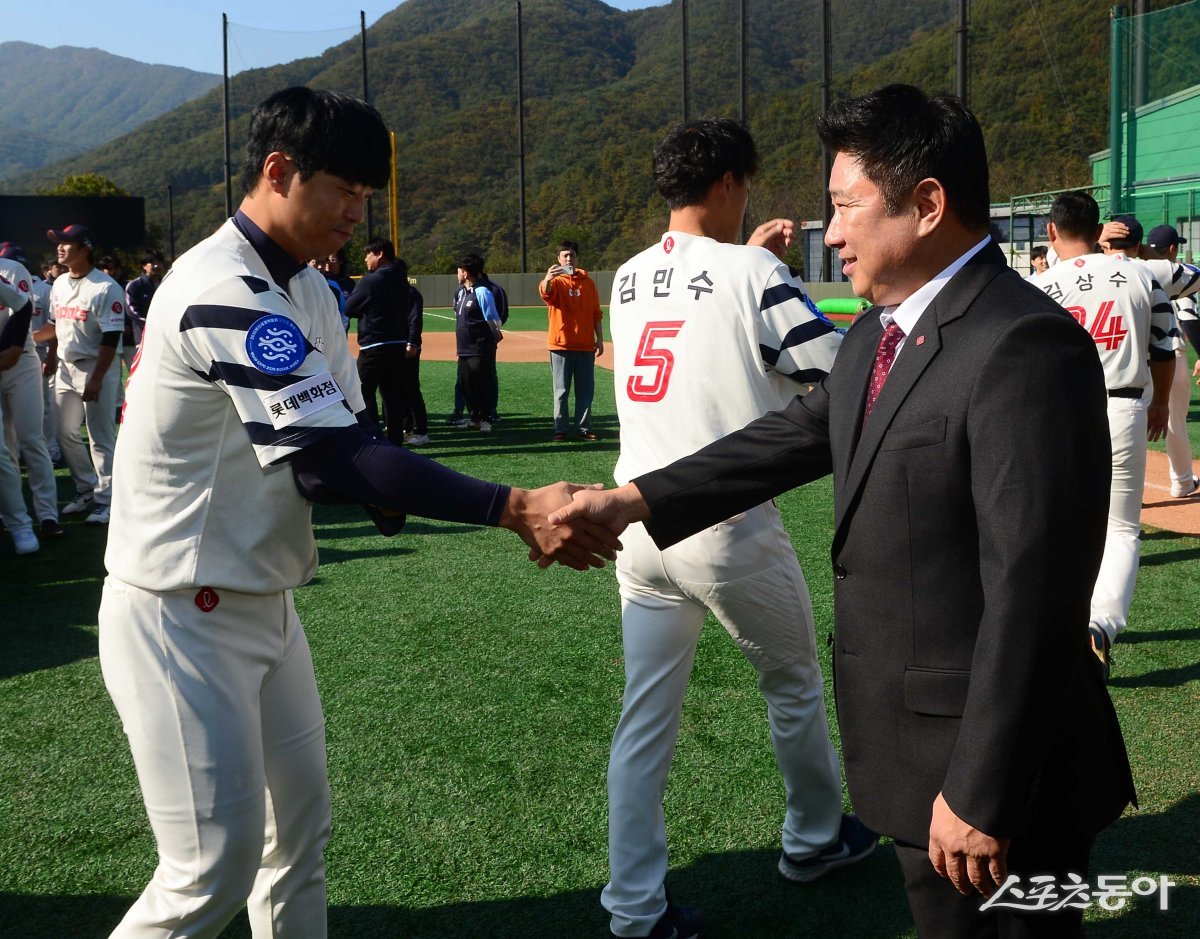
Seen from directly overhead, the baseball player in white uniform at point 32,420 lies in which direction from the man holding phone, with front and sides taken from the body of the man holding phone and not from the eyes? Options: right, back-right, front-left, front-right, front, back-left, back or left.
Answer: front-right

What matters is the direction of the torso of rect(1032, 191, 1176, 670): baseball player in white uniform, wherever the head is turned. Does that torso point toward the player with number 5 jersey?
no

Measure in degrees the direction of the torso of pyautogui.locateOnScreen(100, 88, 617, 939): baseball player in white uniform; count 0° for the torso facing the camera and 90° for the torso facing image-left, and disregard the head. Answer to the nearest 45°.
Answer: approximately 270°

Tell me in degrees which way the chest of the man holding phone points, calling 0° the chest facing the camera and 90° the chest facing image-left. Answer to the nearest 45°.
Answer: approximately 0°

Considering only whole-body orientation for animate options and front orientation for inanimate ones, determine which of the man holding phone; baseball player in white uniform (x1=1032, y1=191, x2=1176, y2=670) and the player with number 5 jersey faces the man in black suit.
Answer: the man holding phone

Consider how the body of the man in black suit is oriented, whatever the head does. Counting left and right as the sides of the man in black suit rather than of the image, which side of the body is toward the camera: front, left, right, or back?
left

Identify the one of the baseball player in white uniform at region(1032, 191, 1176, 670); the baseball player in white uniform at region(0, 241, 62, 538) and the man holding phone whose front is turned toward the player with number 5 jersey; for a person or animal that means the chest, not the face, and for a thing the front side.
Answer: the man holding phone

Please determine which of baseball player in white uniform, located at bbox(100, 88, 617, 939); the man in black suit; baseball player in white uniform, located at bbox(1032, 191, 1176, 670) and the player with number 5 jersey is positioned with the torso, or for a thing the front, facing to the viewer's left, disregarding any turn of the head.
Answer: the man in black suit

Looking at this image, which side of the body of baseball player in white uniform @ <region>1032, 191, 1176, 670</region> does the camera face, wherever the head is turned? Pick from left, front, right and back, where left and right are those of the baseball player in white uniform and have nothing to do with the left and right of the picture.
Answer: back

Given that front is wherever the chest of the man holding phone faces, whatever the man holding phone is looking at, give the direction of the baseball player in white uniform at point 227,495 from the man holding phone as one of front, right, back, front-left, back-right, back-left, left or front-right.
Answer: front

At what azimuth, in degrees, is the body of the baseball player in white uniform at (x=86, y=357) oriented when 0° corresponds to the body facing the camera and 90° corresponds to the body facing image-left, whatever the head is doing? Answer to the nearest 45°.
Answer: approximately 45°

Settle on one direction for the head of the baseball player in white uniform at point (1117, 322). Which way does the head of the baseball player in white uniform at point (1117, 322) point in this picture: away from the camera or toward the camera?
away from the camera

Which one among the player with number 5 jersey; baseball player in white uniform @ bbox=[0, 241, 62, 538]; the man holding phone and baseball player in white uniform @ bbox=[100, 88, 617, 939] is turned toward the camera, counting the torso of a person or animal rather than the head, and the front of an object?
the man holding phone

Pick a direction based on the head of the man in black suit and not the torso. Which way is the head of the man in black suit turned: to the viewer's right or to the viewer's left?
to the viewer's left

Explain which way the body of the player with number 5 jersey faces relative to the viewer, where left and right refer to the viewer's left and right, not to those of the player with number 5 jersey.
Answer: facing away from the viewer and to the right of the viewer
